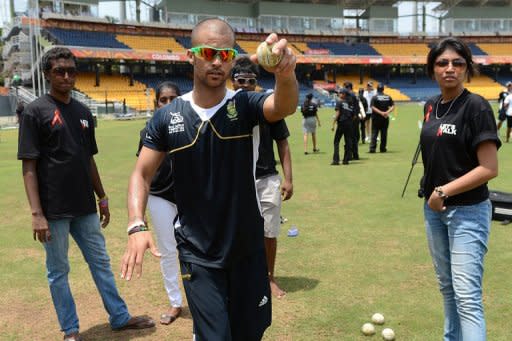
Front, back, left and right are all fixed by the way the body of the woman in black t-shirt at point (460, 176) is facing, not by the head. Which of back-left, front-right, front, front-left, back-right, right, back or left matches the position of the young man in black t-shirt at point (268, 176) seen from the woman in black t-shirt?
right

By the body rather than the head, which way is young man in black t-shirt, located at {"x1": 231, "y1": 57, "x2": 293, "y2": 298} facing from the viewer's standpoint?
toward the camera

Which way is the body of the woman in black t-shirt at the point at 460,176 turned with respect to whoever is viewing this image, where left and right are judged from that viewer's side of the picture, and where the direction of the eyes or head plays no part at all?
facing the viewer and to the left of the viewer

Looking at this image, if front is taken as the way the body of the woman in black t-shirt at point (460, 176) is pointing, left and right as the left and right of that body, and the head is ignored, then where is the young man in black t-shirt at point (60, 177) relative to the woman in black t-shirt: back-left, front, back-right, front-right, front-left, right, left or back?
front-right
